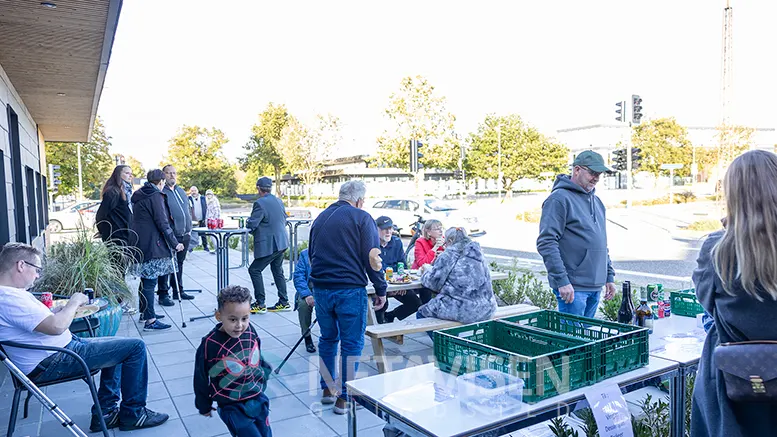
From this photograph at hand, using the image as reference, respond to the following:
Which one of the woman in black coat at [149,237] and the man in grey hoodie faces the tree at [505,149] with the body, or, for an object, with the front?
the woman in black coat

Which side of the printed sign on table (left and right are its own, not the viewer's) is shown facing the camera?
front

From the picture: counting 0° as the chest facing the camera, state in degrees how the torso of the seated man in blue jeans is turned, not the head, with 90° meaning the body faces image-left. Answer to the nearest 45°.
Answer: approximately 270°

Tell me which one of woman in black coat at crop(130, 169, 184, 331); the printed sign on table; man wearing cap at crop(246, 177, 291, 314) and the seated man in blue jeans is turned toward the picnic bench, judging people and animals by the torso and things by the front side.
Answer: the seated man in blue jeans

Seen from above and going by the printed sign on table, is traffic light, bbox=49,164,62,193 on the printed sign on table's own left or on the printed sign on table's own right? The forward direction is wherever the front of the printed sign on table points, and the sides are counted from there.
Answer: on the printed sign on table's own right

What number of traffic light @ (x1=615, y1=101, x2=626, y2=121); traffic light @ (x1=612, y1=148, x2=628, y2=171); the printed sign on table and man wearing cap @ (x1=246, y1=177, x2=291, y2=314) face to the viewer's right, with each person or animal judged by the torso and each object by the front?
0

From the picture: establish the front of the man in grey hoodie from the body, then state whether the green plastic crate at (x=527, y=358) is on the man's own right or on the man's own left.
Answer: on the man's own right

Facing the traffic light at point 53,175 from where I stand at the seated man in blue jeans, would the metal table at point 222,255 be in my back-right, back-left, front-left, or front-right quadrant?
front-right

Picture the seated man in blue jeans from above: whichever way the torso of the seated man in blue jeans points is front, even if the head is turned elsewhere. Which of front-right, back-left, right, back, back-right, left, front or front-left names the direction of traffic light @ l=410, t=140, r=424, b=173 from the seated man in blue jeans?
front-left

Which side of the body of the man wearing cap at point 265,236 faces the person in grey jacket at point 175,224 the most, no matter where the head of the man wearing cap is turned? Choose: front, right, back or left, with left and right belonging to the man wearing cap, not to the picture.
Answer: front

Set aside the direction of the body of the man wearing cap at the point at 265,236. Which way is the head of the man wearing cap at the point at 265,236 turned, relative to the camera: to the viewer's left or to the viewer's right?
to the viewer's left

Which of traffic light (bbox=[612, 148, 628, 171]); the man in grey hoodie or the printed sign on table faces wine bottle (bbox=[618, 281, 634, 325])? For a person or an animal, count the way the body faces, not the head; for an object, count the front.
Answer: the man in grey hoodie
